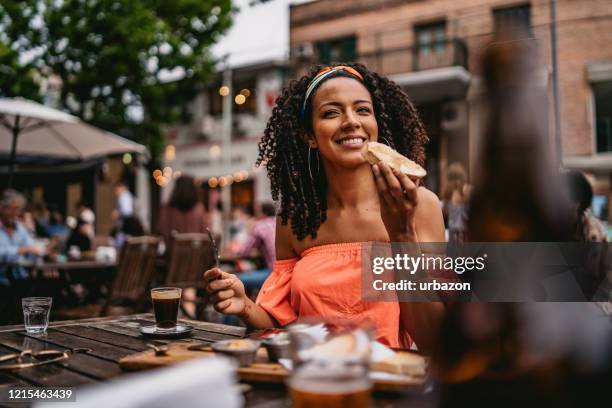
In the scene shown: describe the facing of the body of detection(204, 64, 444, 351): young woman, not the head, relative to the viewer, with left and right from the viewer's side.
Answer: facing the viewer

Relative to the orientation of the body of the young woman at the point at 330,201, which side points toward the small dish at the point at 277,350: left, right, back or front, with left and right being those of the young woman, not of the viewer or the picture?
front

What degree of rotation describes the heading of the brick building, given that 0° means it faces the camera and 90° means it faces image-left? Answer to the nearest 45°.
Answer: approximately 45°

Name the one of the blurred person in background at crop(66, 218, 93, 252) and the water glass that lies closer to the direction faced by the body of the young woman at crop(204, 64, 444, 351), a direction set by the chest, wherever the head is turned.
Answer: the water glass

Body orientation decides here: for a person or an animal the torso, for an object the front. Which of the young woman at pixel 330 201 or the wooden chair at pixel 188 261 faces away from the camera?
the wooden chair

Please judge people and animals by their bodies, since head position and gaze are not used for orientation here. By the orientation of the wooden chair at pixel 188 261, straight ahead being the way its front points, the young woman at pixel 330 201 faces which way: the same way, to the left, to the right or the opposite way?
the opposite way

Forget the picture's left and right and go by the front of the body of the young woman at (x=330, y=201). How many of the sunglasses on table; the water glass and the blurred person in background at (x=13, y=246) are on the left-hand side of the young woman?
0

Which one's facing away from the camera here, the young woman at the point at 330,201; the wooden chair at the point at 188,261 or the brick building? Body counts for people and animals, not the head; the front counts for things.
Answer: the wooden chair

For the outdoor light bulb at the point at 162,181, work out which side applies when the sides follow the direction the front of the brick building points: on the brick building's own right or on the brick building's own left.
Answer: on the brick building's own right

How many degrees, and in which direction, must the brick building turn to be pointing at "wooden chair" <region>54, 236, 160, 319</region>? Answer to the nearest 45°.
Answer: approximately 45° to its right

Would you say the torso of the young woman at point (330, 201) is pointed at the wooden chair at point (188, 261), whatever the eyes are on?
no

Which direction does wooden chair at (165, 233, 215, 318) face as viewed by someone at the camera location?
facing away from the viewer
